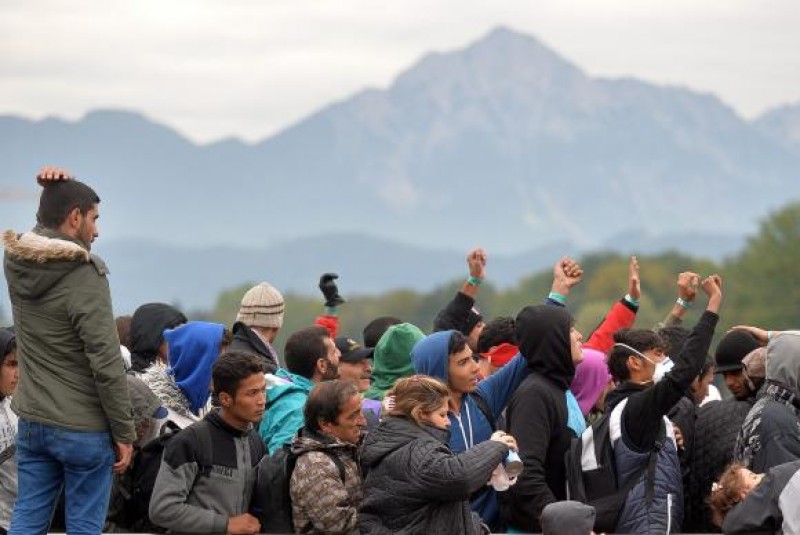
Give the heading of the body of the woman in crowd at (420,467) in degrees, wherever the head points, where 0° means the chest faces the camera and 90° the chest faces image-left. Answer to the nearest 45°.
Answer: approximately 270°

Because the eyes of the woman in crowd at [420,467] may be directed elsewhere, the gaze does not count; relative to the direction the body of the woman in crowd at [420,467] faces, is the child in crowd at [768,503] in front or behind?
in front

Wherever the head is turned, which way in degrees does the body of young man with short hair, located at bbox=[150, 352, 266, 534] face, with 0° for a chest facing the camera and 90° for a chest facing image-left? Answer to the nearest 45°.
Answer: approximately 315°

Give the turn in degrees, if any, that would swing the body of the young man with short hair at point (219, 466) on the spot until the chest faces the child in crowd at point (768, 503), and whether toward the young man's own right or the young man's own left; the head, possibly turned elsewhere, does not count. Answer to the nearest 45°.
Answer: approximately 45° to the young man's own left

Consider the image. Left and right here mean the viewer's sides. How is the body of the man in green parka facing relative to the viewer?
facing away from the viewer and to the right of the viewer

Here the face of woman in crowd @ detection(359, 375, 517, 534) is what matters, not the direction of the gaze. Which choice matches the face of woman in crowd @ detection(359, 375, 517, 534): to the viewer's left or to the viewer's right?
to the viewer's right

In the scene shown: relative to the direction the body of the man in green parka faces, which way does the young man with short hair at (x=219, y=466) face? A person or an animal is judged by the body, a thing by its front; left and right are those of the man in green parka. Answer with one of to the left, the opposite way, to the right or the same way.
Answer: to the right
